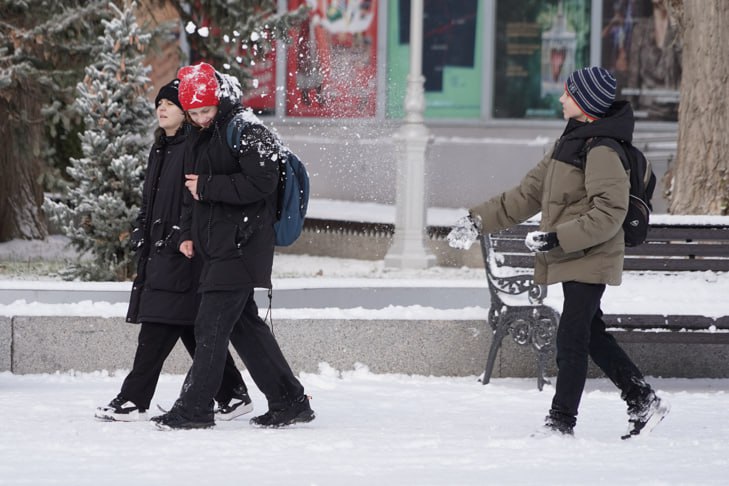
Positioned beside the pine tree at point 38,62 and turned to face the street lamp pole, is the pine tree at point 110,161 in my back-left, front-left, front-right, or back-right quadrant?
front-right

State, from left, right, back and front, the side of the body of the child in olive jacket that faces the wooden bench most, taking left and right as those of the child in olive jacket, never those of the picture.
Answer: right

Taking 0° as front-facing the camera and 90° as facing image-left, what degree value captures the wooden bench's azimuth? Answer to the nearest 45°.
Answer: approximately 315°

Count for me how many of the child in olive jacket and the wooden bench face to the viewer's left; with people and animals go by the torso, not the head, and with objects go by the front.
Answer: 1

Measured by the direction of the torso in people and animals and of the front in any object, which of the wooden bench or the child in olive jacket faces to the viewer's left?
the child in olive jacket

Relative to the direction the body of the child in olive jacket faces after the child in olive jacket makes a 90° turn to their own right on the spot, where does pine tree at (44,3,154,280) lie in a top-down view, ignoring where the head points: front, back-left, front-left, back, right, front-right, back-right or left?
front-left

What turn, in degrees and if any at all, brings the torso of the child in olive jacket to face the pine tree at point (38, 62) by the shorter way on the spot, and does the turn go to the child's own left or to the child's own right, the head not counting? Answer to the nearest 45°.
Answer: approximately 45° to the child's own right

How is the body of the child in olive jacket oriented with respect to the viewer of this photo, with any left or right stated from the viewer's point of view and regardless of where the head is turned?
facing to the left of the viewer

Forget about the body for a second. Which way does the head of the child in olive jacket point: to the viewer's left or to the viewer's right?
to the viewer's left

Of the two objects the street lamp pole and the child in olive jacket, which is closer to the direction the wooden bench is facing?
the child in olive jacket

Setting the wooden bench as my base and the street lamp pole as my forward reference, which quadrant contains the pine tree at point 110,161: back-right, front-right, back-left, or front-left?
front-left

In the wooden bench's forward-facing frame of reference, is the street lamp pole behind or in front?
behind
